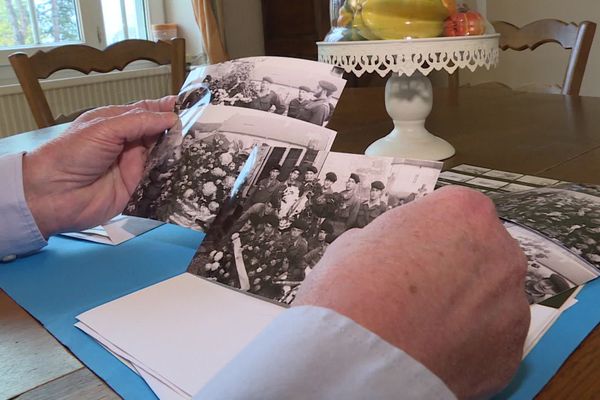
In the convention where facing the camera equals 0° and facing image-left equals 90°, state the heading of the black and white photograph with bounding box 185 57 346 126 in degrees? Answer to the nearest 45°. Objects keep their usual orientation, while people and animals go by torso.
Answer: approximately 0°

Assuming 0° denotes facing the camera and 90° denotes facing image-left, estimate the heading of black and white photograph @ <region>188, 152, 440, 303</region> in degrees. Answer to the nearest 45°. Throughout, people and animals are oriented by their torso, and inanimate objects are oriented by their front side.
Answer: approximately 0°

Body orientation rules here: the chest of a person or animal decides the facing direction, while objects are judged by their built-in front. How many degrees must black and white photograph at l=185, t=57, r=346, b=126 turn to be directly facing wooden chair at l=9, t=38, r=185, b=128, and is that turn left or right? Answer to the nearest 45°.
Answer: approximately 135° to its right

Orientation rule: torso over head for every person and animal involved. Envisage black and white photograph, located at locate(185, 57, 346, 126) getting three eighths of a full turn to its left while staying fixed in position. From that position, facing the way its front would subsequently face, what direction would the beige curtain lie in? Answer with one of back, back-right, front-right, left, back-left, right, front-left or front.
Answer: front-left

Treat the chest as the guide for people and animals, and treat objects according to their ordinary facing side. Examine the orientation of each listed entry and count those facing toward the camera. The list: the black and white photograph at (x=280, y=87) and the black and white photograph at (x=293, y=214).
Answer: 2

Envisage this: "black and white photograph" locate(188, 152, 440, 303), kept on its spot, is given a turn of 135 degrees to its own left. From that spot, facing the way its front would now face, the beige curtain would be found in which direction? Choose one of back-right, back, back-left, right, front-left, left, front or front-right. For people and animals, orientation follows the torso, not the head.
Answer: front-left
